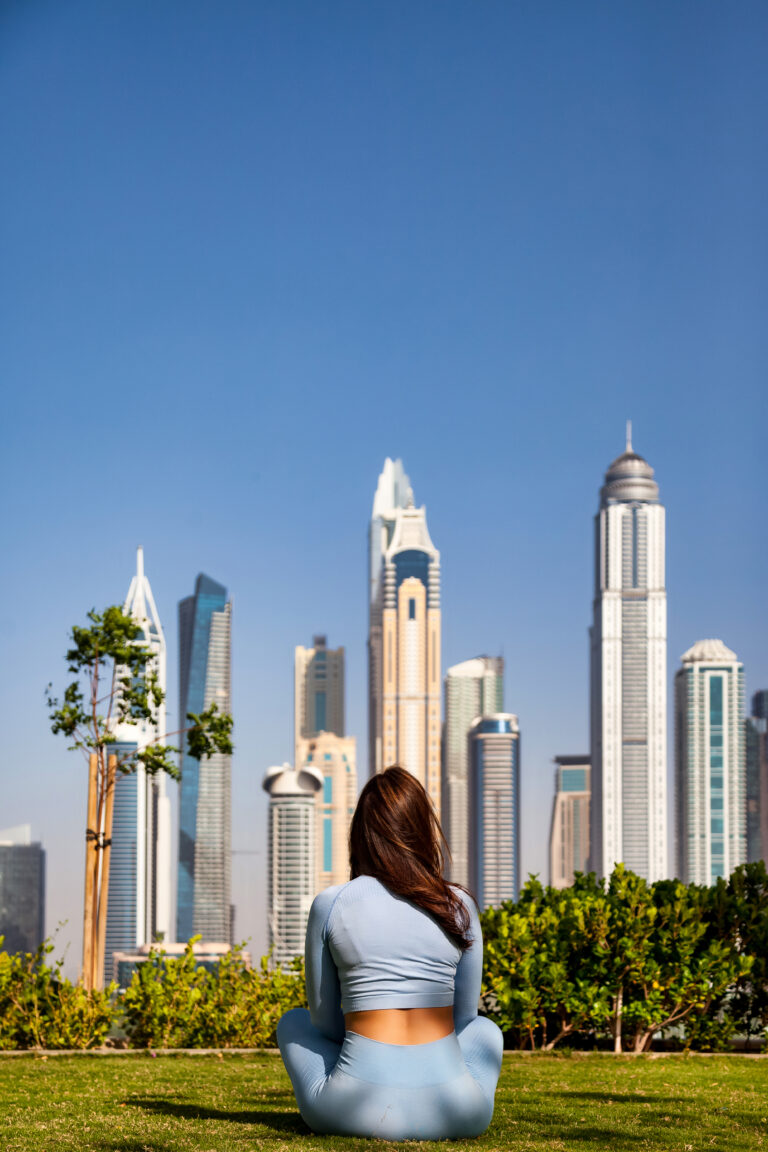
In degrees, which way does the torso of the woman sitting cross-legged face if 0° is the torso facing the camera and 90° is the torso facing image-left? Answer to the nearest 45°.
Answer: approximately 180°

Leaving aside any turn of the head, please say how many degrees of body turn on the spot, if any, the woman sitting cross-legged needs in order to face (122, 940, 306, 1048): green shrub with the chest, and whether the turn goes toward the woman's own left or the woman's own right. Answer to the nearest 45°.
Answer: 0° — they already face it

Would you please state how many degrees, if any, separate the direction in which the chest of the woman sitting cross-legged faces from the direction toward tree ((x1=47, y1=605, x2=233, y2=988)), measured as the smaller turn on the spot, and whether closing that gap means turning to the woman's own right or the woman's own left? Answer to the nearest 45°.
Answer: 0° — they already face it

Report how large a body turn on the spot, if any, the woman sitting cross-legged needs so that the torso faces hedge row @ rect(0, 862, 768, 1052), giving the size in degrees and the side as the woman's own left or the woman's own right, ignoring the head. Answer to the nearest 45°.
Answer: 0° — they already face it
